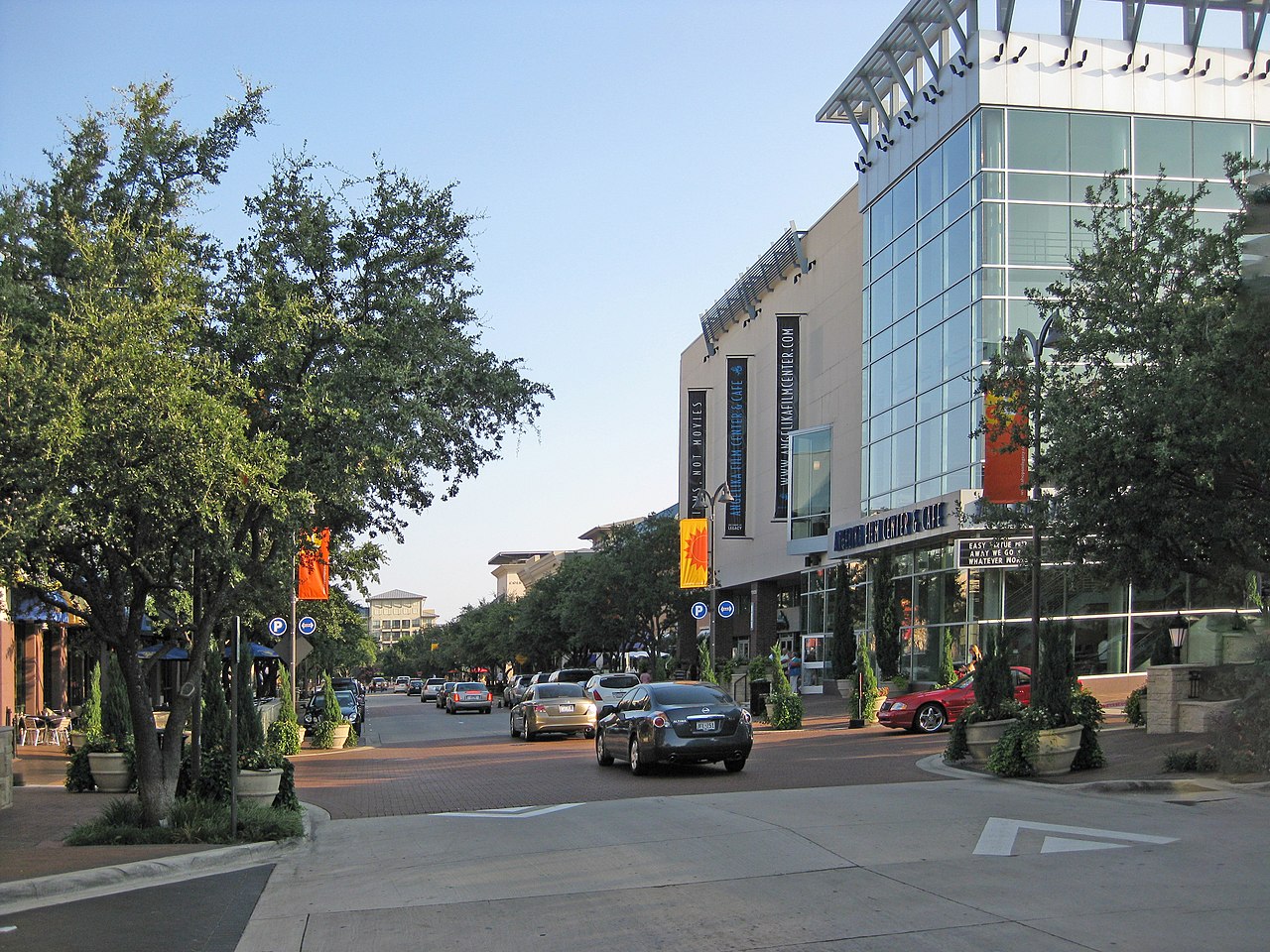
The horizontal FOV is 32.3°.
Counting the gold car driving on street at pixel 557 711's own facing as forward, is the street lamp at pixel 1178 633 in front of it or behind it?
behind

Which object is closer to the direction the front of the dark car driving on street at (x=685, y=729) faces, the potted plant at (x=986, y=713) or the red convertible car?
the red convertible car

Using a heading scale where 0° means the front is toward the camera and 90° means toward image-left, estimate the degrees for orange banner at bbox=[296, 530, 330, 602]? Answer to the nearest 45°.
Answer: approximately 0°

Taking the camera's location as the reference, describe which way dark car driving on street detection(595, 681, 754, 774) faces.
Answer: facing away from the viewer and to the left of the viewer

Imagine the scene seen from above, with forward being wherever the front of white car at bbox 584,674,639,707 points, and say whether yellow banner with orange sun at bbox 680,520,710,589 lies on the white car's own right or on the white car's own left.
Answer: on the white car's own right
